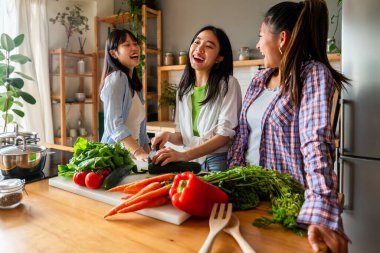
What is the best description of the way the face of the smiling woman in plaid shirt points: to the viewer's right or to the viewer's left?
to the viewer's left

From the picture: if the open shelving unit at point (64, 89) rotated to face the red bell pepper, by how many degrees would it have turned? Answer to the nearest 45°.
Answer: approximately 45° to its right

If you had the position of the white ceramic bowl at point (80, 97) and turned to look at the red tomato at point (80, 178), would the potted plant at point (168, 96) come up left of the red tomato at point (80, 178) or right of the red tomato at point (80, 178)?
left

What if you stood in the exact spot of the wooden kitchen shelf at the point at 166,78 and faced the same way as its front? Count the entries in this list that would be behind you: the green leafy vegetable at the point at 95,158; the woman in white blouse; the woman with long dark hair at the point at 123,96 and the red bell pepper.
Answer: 0

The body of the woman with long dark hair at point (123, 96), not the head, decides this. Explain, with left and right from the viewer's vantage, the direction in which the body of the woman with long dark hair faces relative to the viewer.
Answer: facing the viewer and to the right of the viewer

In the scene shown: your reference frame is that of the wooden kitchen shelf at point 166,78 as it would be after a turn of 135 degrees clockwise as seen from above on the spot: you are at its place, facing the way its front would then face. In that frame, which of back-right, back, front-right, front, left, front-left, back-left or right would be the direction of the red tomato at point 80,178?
back-left

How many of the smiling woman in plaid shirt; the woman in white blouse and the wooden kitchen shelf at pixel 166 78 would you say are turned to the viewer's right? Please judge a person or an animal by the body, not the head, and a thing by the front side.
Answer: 0

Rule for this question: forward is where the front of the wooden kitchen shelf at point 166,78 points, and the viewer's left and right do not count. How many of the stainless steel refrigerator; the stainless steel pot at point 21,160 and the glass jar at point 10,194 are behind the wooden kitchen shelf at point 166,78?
0

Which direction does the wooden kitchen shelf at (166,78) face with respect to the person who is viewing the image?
facing the viewer

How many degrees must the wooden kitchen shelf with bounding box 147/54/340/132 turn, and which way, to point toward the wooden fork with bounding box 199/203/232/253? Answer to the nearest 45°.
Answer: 0° — it already faces it

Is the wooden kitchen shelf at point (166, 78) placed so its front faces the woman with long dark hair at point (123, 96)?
yes

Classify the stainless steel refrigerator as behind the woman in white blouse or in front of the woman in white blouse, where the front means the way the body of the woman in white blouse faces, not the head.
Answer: behind

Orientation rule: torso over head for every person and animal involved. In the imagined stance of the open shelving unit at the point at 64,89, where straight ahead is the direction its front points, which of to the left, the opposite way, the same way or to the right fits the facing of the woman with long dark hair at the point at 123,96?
the same way

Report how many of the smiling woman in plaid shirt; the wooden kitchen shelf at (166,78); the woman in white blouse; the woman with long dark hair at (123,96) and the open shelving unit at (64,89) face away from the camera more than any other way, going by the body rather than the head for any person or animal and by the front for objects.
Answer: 0

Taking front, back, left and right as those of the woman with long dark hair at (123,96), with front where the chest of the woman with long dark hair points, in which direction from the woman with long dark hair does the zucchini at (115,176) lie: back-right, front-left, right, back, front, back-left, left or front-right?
front-right
